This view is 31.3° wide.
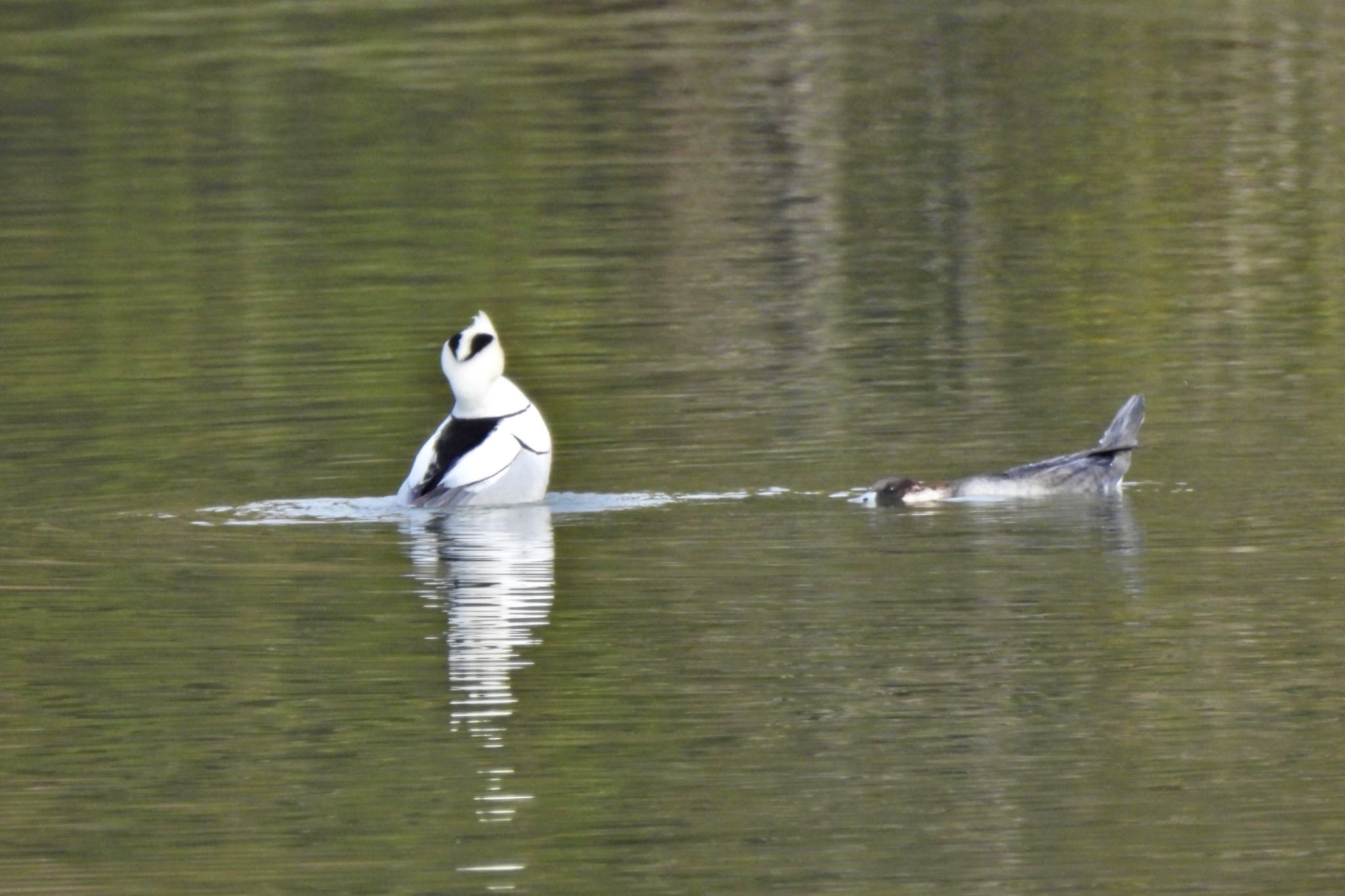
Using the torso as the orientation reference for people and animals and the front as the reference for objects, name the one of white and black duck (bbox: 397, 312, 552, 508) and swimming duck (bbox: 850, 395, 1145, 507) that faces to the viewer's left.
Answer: the swimming duck

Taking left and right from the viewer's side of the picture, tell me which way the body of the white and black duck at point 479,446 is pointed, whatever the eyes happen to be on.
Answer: facing away from the viewer and to the right of the viewer

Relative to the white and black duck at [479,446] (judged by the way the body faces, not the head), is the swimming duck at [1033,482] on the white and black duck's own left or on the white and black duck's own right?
on the white and black duck's own right

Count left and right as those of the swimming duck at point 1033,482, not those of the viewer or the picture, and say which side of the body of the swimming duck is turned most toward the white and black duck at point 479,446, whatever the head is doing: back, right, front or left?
front

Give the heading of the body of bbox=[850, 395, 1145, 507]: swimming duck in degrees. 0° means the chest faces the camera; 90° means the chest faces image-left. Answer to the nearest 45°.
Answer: approximately 90°

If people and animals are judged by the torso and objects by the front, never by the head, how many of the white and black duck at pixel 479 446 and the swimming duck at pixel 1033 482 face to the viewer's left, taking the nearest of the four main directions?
1
